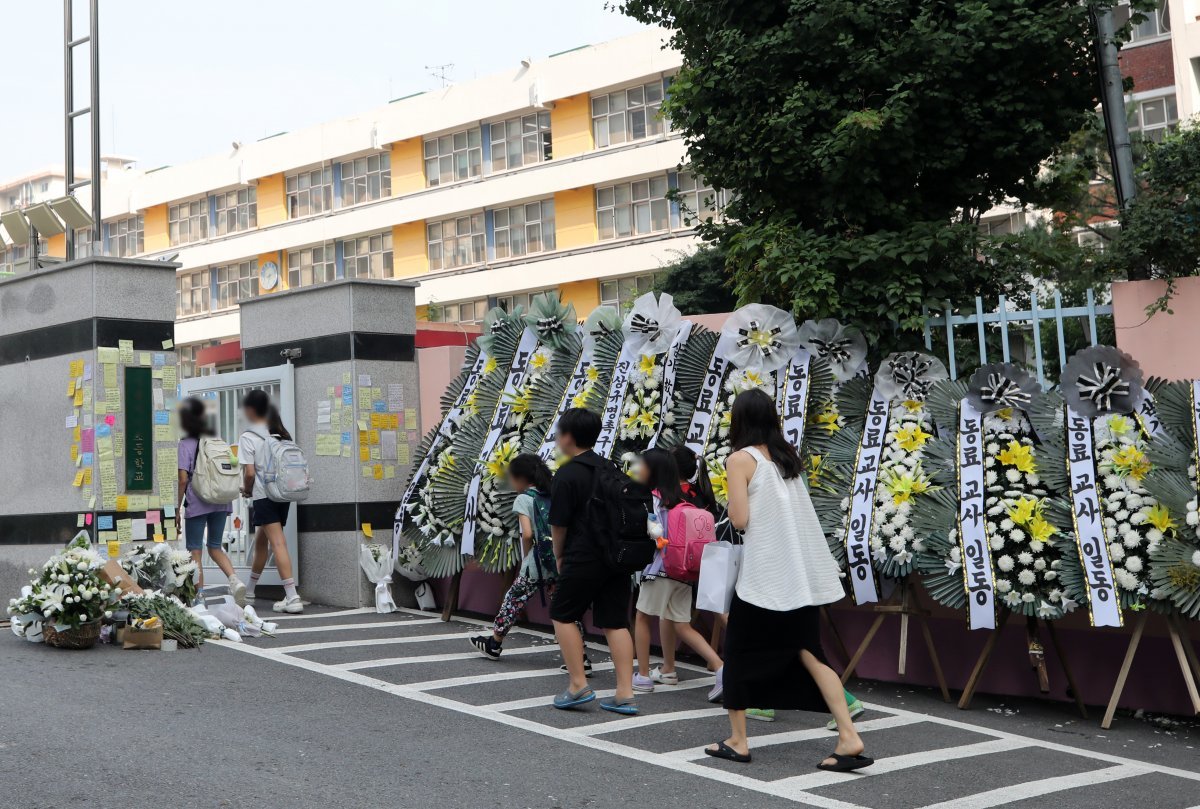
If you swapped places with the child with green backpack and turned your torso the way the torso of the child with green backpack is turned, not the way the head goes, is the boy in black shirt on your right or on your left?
on your left

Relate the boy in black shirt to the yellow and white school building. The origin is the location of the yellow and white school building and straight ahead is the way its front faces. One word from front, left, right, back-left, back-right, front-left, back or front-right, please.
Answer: front-left

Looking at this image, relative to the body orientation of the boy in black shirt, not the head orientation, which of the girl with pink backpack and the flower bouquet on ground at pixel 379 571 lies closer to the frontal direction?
the flower bouquet on ground

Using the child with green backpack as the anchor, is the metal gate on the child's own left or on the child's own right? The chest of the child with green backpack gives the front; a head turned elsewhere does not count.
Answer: on the child's own right

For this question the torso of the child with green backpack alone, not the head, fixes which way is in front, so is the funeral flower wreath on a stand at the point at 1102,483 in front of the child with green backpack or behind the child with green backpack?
behind

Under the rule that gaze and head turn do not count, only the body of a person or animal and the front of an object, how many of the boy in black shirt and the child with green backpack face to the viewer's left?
2

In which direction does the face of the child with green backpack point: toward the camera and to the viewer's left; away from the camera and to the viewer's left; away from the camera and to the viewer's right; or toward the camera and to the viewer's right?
away from the camera and to the viewer's left
